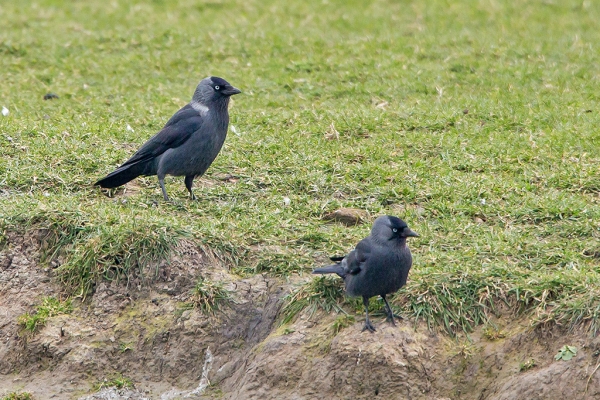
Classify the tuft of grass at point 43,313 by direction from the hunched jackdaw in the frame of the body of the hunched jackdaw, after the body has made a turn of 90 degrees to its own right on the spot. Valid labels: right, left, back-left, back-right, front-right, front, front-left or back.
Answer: front-right

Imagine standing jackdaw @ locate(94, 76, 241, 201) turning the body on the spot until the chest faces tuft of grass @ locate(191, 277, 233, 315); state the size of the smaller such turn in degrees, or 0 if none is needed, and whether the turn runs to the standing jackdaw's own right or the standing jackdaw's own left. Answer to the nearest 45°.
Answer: approximately 90° to the standing jackdaw's own right

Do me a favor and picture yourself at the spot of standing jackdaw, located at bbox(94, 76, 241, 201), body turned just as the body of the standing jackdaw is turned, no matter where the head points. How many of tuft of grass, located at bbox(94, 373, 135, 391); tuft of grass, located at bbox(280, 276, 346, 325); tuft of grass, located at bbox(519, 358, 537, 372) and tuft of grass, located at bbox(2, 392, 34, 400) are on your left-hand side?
0

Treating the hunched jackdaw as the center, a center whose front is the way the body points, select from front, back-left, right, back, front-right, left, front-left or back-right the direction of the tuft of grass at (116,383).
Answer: back-right

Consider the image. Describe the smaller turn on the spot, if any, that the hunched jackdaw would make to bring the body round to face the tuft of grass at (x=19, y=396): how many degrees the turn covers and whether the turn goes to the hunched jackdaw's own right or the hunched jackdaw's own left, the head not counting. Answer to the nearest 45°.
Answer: approximately 135° to the hunched jackdaw's own right

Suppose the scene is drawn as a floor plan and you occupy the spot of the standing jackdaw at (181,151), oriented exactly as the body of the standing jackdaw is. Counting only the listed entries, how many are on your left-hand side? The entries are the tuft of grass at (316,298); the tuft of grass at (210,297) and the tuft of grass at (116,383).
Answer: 0

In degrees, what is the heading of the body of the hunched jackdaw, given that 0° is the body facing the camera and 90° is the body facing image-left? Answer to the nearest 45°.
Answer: approximately 315°

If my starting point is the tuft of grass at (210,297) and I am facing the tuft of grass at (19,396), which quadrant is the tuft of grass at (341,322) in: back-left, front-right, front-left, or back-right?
back-left

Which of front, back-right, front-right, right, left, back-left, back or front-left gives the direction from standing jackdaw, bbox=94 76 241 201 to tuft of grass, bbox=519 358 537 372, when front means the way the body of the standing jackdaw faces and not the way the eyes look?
front-right

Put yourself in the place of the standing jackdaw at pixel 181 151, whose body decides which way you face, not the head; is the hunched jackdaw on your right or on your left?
on your right

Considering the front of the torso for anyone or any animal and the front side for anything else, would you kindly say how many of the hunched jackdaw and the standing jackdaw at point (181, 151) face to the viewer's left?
0

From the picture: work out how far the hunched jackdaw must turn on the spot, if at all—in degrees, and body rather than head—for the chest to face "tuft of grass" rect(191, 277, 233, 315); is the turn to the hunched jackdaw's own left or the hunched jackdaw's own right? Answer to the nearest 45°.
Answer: approximately 135° to the hunched jackdaw's own right

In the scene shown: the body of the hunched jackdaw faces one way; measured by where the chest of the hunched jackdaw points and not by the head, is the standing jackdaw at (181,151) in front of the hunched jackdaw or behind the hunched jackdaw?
behind

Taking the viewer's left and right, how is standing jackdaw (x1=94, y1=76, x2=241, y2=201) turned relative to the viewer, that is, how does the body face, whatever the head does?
facing to the right of the viewer

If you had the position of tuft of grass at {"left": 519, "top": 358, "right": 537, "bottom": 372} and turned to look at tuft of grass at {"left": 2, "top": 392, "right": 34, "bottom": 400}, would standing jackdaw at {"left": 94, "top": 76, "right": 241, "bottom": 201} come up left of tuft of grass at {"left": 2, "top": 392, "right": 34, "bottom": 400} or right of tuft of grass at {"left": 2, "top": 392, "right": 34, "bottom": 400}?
right

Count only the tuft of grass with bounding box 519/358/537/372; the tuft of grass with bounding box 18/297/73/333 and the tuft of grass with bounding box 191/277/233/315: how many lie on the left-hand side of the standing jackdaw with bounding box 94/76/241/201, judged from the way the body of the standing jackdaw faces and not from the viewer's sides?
0
